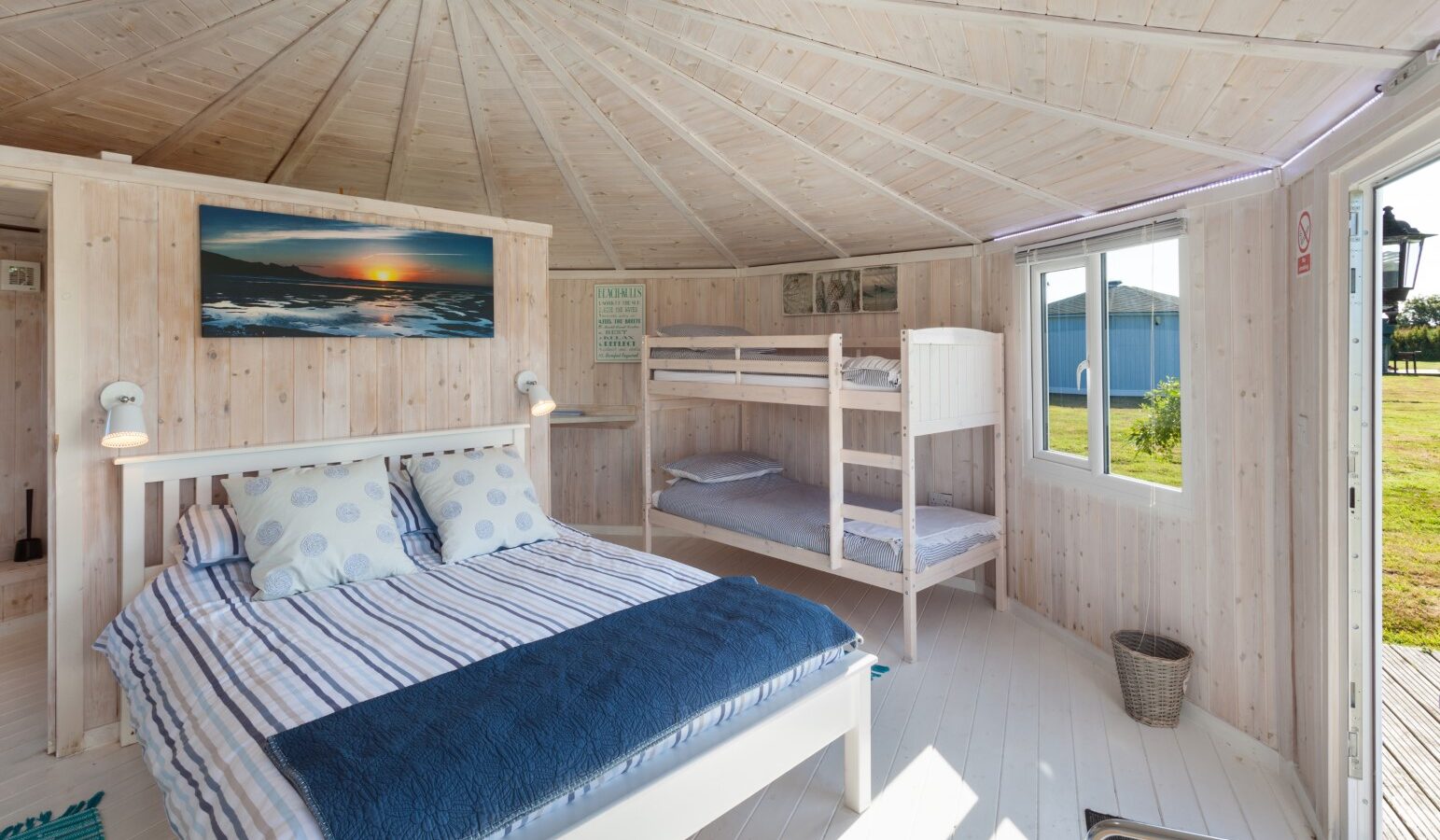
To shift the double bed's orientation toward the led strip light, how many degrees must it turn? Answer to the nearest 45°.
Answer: approximately 45° to its left

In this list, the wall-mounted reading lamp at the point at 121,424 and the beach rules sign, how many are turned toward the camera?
2

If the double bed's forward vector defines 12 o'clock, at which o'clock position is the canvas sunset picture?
The canvas sunset picture is roughly at 7 o'clock from the double bed.

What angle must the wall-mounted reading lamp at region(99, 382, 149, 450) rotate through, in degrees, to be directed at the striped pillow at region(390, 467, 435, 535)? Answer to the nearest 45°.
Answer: approximately 90° to its left

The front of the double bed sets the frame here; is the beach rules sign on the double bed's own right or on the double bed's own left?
on the double bed's own left

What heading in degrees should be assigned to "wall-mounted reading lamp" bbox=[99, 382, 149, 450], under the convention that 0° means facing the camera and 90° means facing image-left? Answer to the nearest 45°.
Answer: approximately 0°

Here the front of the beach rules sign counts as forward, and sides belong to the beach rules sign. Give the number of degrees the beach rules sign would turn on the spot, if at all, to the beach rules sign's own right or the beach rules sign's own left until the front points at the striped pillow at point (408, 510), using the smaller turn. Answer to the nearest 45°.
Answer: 0° — it already faces it

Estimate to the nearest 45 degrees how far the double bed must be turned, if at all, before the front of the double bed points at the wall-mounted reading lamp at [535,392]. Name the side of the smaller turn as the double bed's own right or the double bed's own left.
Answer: approximately 135° to the double bed's own left

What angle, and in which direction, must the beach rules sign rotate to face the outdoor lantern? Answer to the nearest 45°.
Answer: approximately 45° to its left
